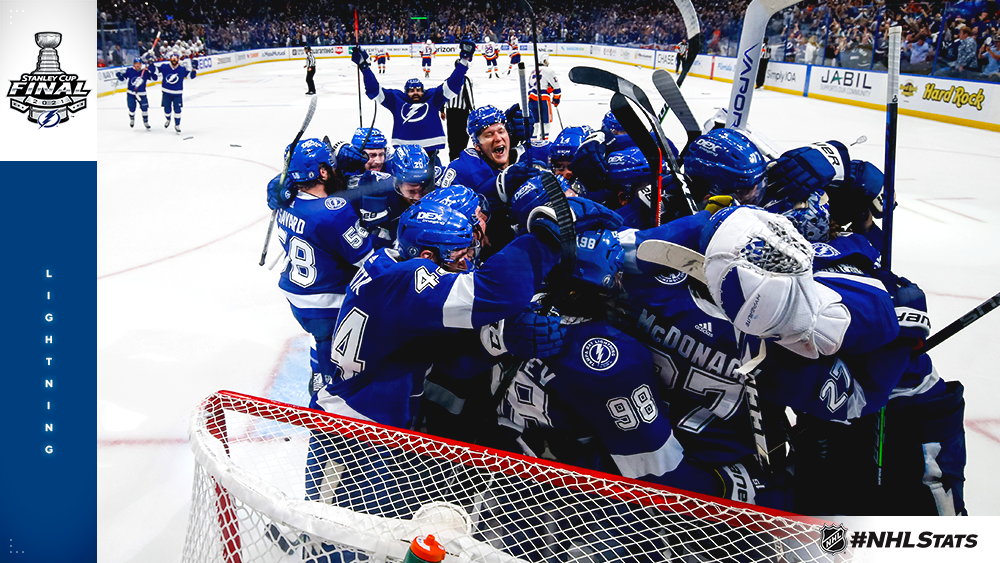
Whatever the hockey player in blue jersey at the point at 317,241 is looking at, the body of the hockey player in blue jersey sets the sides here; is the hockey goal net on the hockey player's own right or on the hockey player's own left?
on the hockey player's own right

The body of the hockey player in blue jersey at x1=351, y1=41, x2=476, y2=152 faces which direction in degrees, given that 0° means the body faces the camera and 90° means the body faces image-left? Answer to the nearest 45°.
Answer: approximately 0°

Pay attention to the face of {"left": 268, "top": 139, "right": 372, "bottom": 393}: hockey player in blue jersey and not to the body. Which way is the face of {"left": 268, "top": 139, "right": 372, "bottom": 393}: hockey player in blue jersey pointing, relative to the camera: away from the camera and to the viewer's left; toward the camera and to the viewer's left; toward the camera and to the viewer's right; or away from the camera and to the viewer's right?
away from the camera and to the viewer's right

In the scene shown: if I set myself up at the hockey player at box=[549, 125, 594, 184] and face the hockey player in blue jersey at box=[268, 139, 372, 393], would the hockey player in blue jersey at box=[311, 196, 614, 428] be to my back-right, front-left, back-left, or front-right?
front-left

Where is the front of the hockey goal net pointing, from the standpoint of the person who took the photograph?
facing away from the viewer and to the right of the viewer

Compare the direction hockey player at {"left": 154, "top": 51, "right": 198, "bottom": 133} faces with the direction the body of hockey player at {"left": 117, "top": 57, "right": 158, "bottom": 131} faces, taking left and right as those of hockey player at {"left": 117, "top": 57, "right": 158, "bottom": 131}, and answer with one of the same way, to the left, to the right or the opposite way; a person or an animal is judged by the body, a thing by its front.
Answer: the same way

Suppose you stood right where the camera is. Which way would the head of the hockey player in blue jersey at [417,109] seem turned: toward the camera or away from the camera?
toward the camera

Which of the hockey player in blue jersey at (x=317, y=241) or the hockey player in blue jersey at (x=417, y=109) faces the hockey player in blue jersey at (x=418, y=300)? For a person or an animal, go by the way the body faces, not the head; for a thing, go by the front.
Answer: the hockey player in blue jersey at (x=417, y=109)

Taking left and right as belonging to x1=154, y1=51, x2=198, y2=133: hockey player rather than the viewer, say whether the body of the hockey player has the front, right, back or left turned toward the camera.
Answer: front

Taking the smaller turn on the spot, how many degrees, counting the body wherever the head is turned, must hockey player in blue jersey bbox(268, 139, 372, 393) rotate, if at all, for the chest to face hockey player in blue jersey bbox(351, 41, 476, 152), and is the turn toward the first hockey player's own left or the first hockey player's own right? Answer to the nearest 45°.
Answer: approximately 45° to the first hockey player's own left

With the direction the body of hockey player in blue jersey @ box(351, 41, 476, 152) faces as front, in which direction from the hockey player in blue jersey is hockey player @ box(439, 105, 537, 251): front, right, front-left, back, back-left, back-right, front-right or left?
front

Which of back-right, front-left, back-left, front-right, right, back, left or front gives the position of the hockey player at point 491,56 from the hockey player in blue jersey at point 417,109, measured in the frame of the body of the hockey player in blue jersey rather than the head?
back

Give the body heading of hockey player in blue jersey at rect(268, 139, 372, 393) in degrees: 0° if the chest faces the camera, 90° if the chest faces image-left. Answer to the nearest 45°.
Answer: approximately 225°

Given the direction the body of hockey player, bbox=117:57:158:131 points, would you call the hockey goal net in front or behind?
in front
